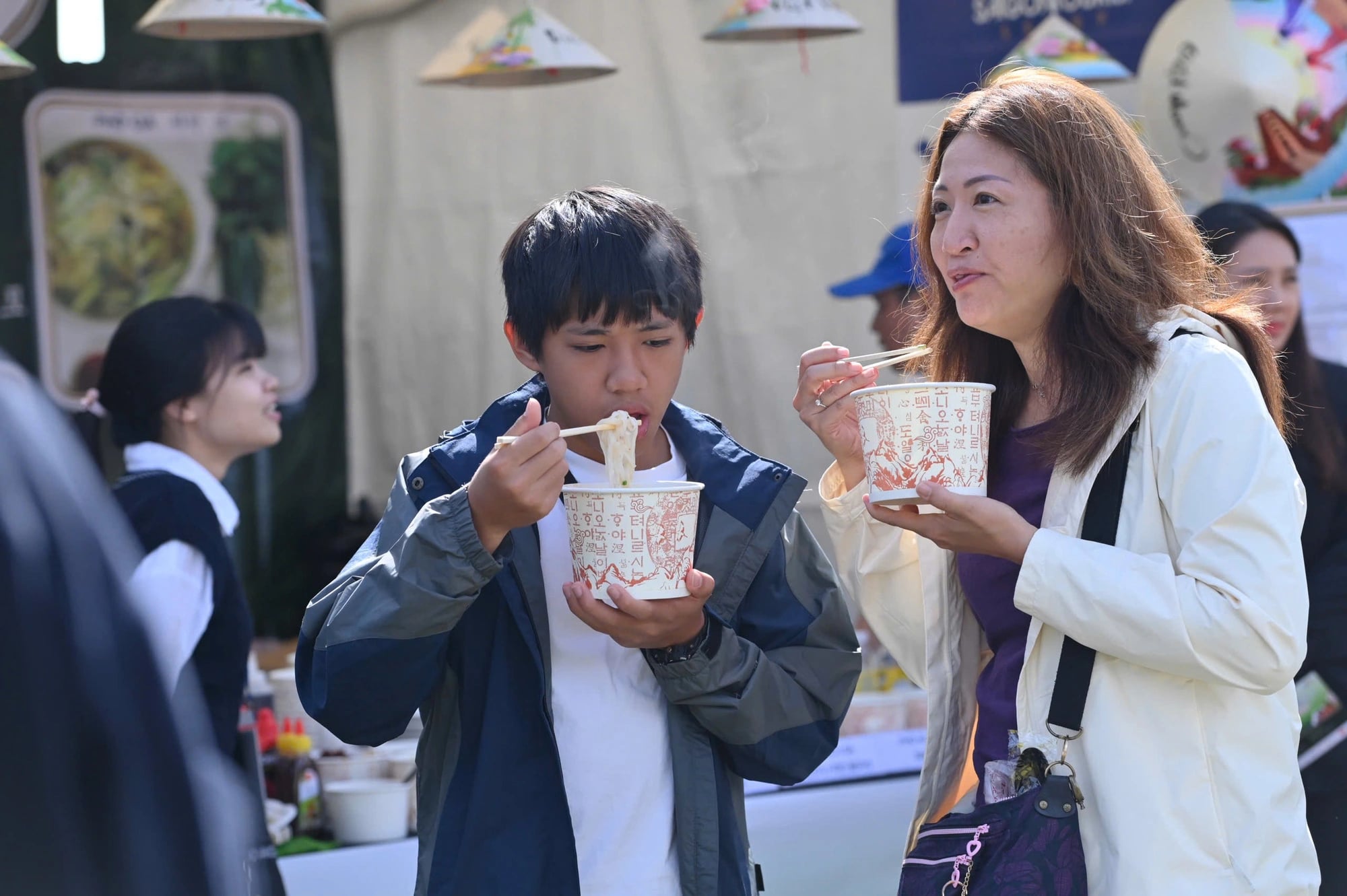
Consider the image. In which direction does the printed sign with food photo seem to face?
toward the camera

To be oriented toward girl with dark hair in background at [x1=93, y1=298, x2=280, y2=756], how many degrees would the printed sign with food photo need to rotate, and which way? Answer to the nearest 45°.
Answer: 0° — it already faces them

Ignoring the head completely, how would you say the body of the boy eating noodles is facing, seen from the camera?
toward the camera

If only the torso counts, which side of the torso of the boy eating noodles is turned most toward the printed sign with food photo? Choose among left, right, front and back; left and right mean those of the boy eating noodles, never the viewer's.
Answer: back

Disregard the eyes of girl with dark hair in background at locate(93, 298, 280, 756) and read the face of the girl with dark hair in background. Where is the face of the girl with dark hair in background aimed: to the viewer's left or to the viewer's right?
to the viewer's right

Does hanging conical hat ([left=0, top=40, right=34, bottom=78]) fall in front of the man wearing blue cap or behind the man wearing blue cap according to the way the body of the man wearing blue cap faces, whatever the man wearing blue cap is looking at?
in front

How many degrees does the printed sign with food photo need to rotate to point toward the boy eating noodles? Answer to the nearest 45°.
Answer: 0° — it already faces them

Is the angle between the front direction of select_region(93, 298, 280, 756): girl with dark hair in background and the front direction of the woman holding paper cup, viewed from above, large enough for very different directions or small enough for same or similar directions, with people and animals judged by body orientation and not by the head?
very different directions

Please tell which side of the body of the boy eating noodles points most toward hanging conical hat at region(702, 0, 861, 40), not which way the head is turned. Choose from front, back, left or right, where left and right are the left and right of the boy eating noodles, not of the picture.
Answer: back

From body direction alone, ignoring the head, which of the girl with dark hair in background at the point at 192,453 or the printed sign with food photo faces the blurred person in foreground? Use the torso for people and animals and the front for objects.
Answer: the printed sign with food photo
